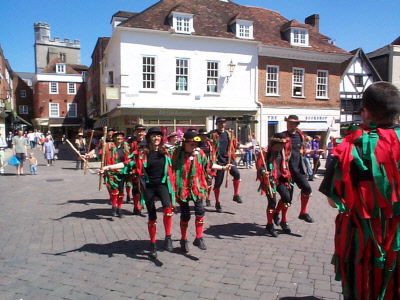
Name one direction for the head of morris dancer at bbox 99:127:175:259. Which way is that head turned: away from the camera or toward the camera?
toward the camera

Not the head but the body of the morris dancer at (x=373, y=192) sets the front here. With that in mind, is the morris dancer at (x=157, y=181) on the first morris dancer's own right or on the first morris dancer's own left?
on the first morris dancer's own left

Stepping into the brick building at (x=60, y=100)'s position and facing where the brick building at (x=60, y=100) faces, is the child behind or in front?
in front

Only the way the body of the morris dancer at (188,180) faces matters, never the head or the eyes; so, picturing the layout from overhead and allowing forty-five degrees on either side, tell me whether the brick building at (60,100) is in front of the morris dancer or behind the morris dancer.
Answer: behind

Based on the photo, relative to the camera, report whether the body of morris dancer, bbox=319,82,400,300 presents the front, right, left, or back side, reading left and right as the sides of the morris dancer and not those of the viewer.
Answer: back

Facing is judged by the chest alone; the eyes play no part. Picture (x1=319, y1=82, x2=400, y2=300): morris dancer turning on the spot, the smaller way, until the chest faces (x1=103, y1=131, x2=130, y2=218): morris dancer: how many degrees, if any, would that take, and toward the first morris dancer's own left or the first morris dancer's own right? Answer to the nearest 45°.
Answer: approximately 45° to the first morris dancer's own left

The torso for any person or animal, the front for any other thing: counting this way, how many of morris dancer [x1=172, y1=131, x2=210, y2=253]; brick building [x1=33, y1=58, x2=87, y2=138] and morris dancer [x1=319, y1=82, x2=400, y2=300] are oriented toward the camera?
2

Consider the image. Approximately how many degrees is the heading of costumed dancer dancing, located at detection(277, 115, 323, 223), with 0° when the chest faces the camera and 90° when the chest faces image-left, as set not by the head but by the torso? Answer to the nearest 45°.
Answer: approximately 315°

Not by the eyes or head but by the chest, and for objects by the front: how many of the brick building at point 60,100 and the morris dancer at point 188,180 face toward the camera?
2

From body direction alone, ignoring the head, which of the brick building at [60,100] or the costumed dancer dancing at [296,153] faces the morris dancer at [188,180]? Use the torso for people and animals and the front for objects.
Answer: the brick building

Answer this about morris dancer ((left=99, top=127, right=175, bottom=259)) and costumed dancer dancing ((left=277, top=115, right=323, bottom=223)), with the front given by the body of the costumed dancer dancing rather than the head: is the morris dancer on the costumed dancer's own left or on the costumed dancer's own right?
on the costumed dancer's own right

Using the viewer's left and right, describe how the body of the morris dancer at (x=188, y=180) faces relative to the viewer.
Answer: facing the viewer

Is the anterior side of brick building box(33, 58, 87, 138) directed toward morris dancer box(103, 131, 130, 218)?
yes
